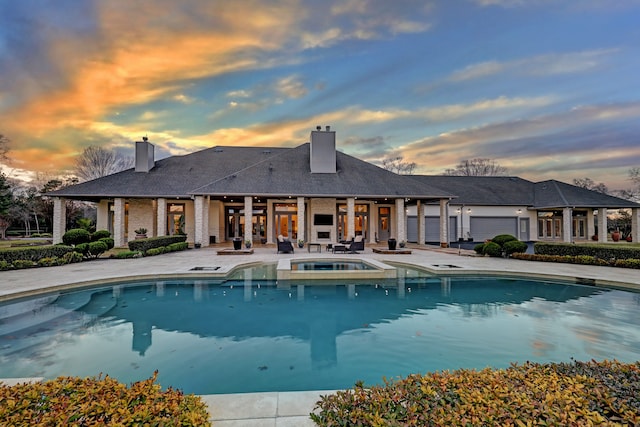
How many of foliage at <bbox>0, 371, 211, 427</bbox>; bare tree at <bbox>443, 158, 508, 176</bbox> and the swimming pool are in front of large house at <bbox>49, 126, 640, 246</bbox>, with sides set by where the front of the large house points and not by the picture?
2

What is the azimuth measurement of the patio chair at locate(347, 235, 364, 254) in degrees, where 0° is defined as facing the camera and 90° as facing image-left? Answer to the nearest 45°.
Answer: approximately 45°

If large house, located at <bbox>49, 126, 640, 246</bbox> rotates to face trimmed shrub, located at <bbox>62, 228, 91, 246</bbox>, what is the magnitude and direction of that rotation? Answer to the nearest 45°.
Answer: approximately 45° to its right

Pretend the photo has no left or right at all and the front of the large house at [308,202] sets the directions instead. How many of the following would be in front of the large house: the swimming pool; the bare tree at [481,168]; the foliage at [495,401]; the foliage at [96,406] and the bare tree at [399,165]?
3

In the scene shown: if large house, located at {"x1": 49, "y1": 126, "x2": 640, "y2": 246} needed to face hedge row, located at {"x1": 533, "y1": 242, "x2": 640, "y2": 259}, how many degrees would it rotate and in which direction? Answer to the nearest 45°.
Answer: approximately 45° to its left

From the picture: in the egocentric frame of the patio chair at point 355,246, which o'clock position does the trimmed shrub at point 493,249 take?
The trimmed shrub is roughly at 8 o'clock from the patio chair.

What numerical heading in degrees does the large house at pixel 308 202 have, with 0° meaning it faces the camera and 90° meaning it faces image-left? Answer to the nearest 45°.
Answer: approximately 0°

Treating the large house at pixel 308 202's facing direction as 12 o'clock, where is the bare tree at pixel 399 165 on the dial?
The bare tree is roughly at 7 o'clock from the large house.

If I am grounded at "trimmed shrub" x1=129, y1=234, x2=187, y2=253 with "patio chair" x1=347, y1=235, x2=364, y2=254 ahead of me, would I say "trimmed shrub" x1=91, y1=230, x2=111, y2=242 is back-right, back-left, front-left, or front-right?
back-left

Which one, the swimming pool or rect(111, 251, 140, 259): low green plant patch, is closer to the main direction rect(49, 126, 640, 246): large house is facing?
the swimming pool

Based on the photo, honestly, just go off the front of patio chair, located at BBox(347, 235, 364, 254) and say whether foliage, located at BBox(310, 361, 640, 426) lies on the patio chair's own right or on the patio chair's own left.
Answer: on the patio chair's own left
